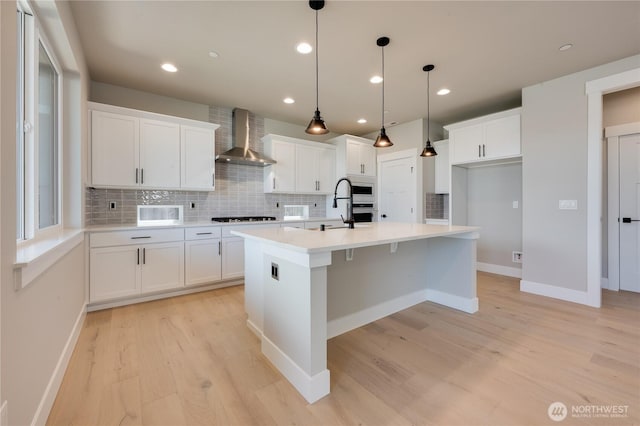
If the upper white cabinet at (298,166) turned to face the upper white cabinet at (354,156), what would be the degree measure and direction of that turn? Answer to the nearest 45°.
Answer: approximately 45° to its left

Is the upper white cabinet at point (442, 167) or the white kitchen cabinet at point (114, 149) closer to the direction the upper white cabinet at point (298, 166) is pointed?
the upper white cabinet

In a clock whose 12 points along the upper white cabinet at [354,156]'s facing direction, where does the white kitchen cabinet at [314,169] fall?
The white kitchen cabinet is roughly at 4 o'clock from the upper white cabinet.

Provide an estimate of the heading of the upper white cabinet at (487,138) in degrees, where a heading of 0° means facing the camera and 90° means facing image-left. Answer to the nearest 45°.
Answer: approximately 45°

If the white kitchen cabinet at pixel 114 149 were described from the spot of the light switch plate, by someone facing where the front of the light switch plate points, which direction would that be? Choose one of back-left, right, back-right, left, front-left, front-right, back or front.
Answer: front-right

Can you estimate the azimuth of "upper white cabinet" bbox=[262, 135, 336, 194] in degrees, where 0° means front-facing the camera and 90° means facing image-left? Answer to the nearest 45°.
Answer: approximately 315°

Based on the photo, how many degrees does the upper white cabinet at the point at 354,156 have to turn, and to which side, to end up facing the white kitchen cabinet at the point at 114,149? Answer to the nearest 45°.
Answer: approximately 90° to its right

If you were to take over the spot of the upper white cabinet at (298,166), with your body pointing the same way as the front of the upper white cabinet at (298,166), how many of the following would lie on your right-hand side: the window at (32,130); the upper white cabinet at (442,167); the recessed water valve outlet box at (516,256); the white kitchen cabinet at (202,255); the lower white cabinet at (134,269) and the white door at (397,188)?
3

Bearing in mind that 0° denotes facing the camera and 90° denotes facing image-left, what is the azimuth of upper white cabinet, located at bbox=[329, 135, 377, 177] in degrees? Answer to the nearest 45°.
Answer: approximately 315°

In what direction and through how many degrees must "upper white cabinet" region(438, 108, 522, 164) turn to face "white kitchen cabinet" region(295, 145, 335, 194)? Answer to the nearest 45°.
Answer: approximately 45° to its right

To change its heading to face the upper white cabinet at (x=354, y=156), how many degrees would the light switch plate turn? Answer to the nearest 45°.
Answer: approximately 90° to its right

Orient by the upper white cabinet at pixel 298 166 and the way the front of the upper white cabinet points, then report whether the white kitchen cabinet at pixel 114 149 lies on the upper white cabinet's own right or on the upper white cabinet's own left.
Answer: on the upper white cabinet's own right
